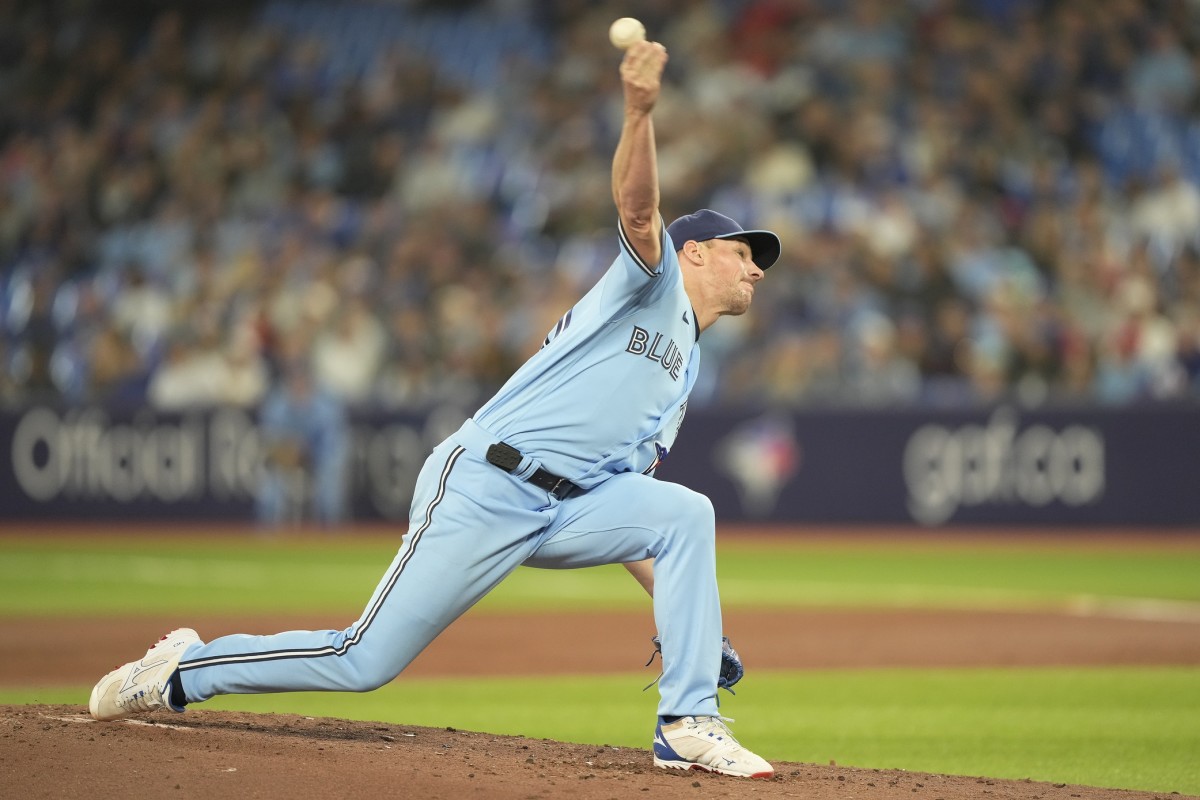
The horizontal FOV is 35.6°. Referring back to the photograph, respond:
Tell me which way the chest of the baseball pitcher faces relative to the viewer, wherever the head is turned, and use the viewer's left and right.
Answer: facing the viewer and to the right of the viewer
